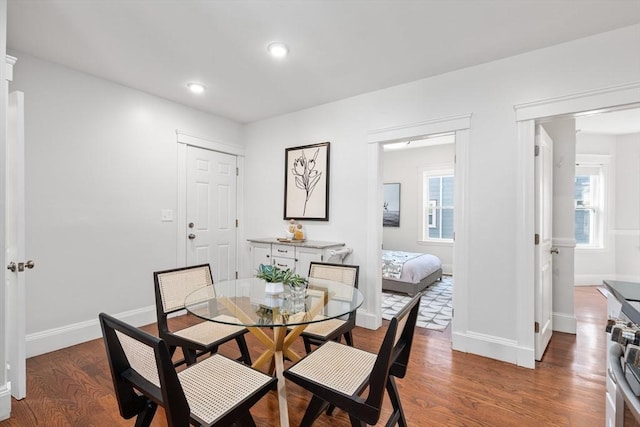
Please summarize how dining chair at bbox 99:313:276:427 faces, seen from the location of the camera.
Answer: facing away from the viewer and to the right of the viewer

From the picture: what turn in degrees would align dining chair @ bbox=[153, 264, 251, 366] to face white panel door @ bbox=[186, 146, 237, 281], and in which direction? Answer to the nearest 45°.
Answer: approximately 135° to its left

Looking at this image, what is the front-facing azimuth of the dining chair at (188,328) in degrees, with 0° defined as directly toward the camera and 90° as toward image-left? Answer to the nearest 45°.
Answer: approximately 315°

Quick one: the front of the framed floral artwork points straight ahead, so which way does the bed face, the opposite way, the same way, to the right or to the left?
to the left

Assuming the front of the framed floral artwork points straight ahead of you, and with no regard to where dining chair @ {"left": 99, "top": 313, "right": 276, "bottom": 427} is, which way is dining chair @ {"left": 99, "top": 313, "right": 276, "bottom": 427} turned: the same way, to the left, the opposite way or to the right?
the opposite way

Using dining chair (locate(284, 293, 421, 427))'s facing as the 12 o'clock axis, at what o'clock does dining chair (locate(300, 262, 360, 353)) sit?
dining chair (locate(300, 262, 360, 353)) is roughly at 1 o'clock from dining chair (locate(284, 293, 421, 427)).

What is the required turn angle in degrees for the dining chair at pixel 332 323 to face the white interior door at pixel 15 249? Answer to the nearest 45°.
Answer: approximately 45° to its right

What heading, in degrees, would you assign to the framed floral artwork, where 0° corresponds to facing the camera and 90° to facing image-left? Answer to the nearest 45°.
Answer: approximately 45°
